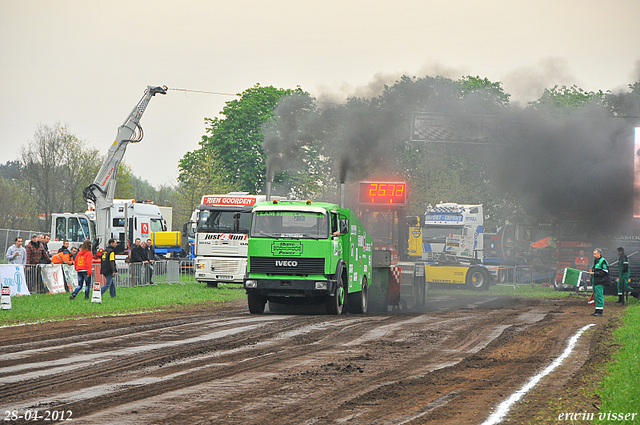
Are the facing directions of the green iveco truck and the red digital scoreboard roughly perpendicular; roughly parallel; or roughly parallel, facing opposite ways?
roughly parallel

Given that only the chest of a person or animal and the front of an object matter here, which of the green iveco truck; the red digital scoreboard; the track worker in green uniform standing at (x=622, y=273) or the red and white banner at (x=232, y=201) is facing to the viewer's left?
the track worker in green uniform standing

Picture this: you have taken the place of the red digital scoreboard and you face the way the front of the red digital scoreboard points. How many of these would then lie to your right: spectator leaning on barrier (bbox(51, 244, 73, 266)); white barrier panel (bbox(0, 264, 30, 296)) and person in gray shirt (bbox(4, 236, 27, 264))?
3

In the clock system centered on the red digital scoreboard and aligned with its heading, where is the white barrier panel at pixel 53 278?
The white barrier panel is roughly at 3 o'clock from the red digital scoreboard.

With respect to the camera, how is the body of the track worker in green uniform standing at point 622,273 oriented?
to the viewer's left

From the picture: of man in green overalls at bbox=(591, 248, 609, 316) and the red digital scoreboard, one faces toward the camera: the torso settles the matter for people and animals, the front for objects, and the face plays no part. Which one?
the red digital scoreboard

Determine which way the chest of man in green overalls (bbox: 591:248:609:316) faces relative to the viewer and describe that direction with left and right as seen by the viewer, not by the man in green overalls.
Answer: facing to the left of the viewer

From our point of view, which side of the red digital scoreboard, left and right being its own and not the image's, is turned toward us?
front

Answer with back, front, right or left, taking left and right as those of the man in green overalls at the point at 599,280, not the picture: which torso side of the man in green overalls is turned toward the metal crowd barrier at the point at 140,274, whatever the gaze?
front

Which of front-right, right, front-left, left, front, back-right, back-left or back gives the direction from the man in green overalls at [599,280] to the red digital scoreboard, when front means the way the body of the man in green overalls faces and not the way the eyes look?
front

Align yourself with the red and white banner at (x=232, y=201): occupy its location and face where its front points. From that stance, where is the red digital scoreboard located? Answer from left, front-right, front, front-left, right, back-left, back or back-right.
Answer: front-left

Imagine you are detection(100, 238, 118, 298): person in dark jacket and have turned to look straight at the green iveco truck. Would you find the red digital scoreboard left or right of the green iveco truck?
left

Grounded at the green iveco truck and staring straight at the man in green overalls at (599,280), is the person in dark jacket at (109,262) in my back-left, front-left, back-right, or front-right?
back-left

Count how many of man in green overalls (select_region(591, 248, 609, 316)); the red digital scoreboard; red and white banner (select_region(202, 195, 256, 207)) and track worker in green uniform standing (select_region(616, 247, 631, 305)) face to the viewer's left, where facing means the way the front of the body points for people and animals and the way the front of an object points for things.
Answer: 2

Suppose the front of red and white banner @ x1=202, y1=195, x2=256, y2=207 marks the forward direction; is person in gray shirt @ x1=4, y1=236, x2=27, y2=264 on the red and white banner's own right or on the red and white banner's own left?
on the red and white banner's own right

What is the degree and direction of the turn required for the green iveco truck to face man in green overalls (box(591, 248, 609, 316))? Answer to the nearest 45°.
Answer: approximately 90° to its left

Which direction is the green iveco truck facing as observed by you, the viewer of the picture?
facing the viewer
